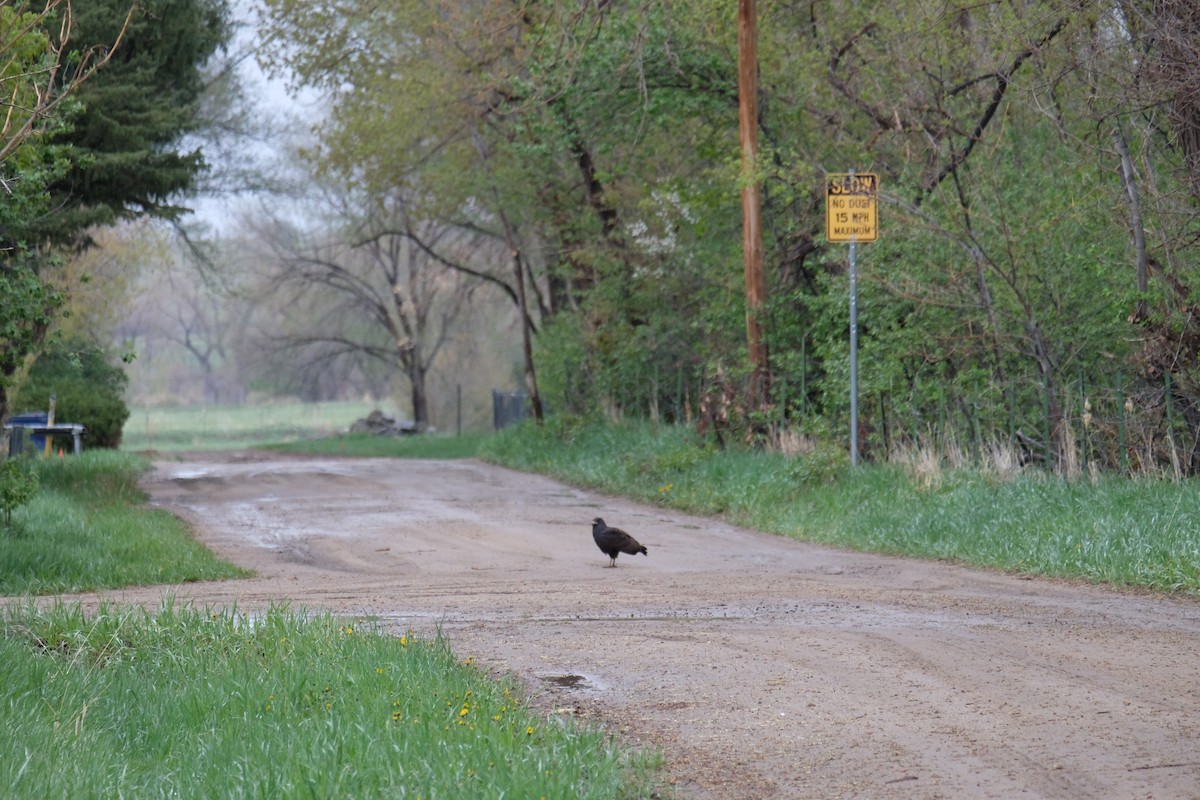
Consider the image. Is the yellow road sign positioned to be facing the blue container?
no

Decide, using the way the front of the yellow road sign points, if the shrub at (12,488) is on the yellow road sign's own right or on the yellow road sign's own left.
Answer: on the yellow road sign's own right

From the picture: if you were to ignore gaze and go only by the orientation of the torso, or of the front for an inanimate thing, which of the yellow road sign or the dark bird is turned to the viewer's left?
the dark bird

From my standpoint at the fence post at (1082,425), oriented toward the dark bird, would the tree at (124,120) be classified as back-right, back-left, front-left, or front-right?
front-right

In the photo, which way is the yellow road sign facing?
toward the camera

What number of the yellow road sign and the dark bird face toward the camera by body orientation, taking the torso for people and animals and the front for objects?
1

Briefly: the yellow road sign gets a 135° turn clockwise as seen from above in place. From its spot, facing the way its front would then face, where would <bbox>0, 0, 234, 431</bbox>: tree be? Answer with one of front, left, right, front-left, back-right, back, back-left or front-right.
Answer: front-left

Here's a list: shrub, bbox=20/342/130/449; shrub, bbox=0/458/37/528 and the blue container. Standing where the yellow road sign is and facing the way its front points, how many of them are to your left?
0

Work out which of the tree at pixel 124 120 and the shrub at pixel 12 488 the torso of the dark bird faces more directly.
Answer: the shrub

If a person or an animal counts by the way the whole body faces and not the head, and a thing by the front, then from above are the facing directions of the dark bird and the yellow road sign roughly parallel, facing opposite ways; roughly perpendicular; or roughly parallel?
roughly perpendicular

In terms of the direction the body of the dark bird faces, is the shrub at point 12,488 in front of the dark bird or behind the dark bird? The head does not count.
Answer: in front

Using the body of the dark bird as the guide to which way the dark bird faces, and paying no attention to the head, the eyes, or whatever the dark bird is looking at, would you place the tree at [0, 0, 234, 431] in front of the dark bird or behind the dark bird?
in front

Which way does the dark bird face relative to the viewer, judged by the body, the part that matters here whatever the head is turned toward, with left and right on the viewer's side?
facing to the left of the viewer

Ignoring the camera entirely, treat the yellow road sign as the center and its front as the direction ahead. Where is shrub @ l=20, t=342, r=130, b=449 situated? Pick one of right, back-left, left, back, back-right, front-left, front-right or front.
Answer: back-right

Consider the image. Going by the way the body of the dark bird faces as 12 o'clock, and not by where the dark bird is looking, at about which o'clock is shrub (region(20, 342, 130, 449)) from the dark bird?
The shrub is roughly at 2 o'clock from the dark bird.

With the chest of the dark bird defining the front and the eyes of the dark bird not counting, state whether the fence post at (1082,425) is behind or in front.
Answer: behind

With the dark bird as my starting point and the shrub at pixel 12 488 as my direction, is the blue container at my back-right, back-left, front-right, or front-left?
front-right
